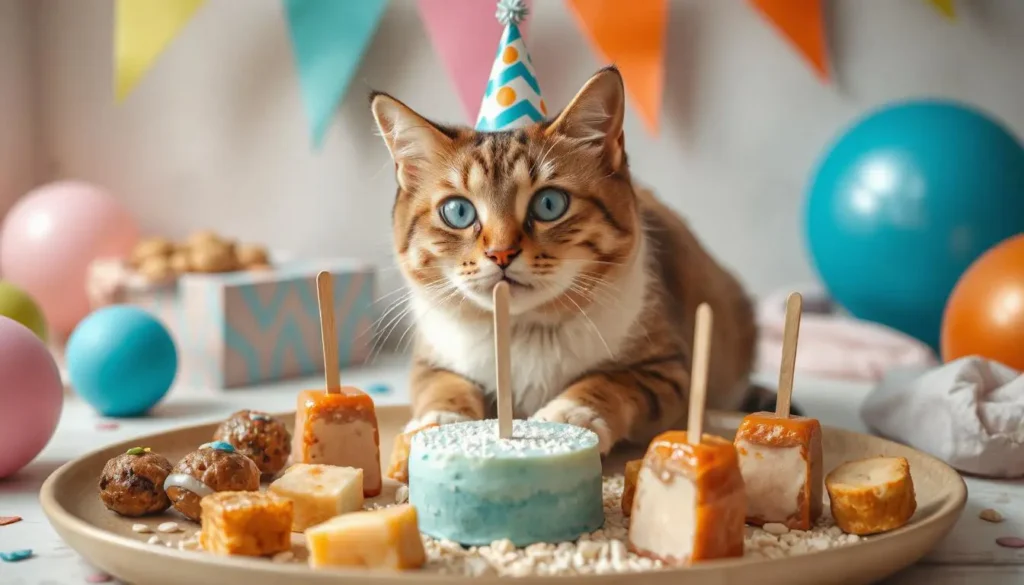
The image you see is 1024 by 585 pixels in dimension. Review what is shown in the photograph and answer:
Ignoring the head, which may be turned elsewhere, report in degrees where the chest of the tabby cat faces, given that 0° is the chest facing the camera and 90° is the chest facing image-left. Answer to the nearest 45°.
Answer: approximately 45°

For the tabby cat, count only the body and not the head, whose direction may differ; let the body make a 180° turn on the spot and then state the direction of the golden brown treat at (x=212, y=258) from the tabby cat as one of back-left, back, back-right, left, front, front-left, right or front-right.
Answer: left

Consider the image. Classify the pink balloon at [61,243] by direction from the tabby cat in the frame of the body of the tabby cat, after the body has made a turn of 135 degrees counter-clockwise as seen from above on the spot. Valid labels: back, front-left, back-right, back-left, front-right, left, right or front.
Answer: back-left

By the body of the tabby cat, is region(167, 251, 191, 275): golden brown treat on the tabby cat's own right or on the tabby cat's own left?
on the tabby cat's own right

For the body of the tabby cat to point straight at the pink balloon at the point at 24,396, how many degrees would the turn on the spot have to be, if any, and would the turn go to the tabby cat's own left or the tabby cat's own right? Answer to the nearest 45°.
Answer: approximately 45° to the tabby cat's own right

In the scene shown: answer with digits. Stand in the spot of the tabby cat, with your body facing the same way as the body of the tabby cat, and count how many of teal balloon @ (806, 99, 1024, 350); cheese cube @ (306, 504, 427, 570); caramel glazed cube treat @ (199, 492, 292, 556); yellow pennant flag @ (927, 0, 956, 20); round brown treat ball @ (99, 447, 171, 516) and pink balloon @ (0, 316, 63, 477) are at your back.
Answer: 2

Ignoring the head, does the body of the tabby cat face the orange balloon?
no

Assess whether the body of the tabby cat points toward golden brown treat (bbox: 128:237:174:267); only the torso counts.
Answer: no

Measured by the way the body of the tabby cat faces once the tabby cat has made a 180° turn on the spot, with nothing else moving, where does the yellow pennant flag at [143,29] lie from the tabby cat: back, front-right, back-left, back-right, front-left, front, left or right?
left

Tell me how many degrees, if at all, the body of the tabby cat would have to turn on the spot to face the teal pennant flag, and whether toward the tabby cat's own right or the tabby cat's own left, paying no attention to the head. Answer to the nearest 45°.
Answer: approximately 135° to the tabby cat's own right

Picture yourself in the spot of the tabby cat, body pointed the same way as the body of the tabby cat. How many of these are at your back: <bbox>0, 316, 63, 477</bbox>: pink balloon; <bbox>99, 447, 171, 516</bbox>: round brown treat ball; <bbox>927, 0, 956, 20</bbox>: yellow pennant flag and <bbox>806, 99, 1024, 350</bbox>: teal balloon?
2

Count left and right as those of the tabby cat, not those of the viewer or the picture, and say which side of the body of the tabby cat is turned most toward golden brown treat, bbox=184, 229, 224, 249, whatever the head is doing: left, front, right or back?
right

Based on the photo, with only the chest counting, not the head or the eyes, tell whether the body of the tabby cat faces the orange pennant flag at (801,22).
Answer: no

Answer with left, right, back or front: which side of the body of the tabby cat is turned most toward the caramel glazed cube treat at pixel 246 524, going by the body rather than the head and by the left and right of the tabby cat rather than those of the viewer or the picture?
front
